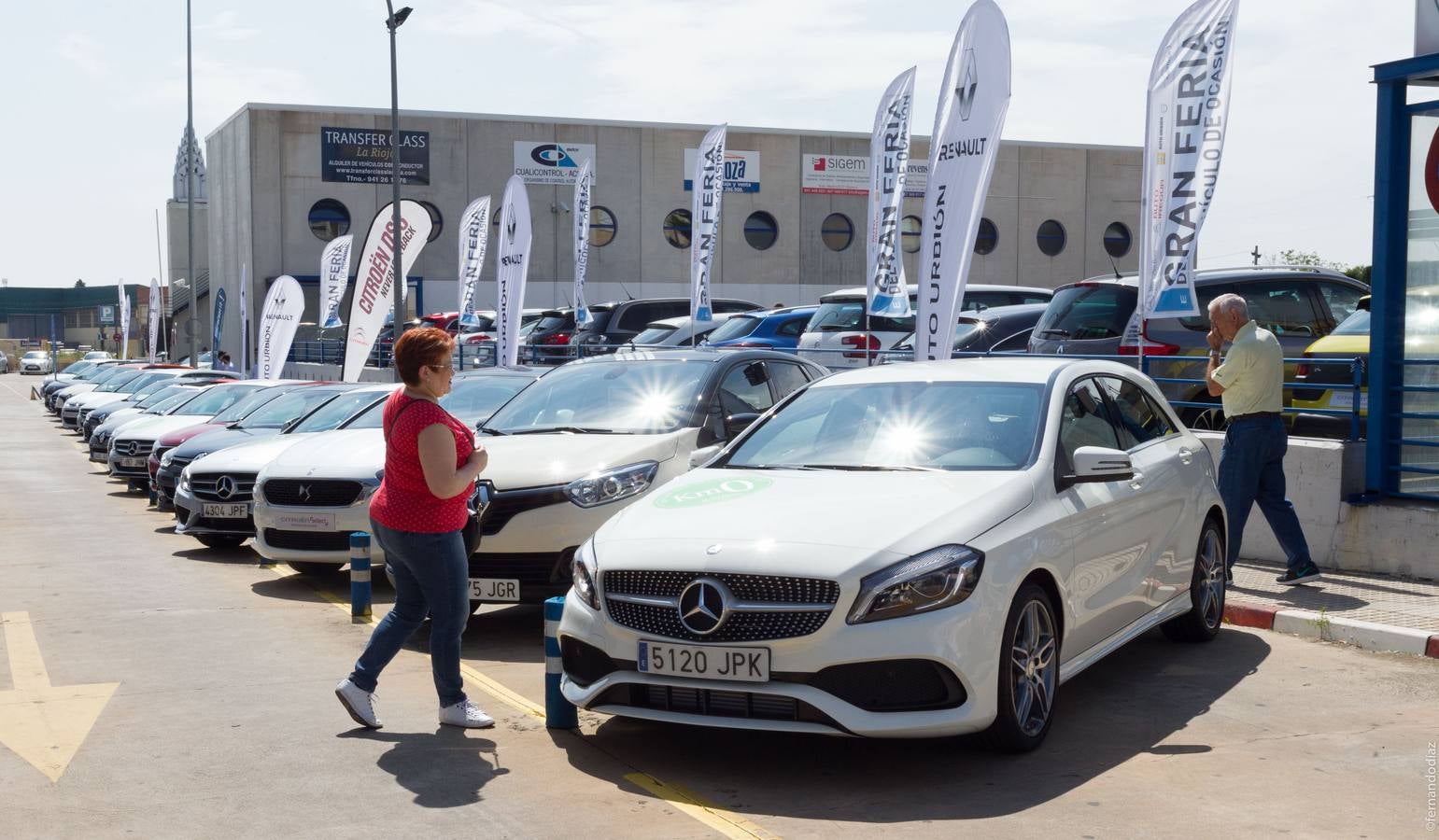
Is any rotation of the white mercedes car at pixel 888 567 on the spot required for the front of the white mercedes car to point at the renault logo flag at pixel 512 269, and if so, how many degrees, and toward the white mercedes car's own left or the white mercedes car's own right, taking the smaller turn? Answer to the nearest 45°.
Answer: approximately 135° to the white mercedes car's own right

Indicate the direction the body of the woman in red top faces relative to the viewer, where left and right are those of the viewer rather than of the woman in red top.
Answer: facing to the right of the viewer

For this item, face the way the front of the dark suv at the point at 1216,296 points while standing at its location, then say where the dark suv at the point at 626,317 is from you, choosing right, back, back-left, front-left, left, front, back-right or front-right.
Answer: left

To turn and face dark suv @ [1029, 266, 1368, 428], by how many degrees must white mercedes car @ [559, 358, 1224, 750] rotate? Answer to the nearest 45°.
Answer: approximately 135° to its right

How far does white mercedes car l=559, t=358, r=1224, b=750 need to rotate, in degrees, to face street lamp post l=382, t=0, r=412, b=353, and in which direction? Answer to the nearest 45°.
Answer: approximately 90° to its right

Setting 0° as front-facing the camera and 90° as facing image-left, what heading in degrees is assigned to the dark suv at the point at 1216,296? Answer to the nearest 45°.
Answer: approximately 225°

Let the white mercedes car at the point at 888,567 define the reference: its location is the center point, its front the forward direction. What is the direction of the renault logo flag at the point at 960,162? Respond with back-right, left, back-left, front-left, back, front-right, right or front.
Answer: back-right

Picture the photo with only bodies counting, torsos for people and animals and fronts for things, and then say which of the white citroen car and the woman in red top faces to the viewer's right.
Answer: the woman in red top

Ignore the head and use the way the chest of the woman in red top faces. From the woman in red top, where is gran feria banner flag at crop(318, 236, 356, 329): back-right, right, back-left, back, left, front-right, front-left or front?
left

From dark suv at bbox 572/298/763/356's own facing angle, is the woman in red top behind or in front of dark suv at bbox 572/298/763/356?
behind

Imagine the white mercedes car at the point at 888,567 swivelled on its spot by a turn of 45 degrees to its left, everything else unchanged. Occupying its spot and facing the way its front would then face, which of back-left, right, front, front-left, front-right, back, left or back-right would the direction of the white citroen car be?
back-right

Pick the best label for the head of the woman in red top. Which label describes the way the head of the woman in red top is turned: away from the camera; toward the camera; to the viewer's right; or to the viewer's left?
to the viewer's right

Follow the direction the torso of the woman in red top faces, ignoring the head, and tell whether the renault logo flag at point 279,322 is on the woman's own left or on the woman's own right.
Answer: on the woman's own left
